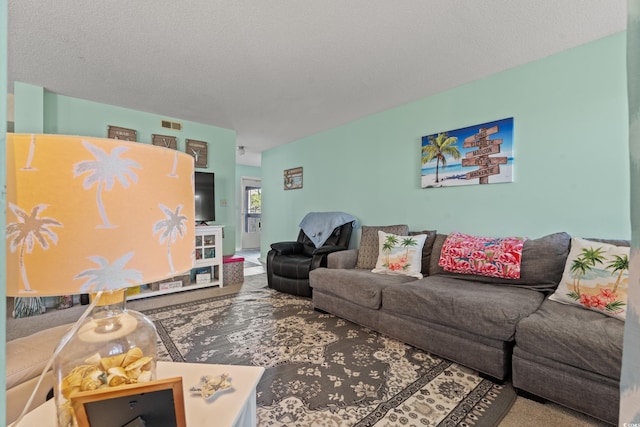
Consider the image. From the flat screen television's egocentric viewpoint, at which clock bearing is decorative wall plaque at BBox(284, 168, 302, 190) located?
The decorative wall plaque is roughly at 10 o'clock from the flat screen television.

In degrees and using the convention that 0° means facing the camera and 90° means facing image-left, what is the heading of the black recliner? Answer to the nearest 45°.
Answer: approximately 45°

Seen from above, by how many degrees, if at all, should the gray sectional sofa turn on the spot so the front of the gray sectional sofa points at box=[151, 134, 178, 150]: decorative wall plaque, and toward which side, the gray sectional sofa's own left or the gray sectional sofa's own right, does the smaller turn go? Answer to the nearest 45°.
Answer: approximately 45° to the gray sectional sofa's own right

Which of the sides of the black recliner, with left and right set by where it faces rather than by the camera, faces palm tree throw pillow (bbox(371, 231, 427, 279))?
left

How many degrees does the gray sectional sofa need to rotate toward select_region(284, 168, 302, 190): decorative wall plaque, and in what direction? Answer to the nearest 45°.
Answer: approximately 90° to its right
